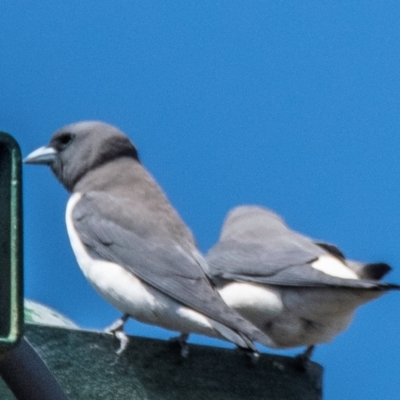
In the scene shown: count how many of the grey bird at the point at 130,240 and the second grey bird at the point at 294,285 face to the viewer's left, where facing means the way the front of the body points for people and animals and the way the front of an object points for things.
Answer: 2

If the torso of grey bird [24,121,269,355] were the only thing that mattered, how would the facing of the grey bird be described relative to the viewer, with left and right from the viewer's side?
facing to the left of the viewer

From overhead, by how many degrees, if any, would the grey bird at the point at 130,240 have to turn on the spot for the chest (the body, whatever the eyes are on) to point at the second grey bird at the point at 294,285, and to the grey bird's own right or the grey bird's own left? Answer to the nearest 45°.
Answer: approximately 180°

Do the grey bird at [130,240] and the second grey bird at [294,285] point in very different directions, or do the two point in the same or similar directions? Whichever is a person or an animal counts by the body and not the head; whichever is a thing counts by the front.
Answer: same or similar directions

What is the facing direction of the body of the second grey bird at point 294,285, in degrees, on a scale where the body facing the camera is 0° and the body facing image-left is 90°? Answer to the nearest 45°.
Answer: approximately 90°

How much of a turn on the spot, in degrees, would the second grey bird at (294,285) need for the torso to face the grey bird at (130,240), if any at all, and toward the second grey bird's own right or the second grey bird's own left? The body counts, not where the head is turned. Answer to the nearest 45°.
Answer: approximately 45° to the second grey bird's own left
